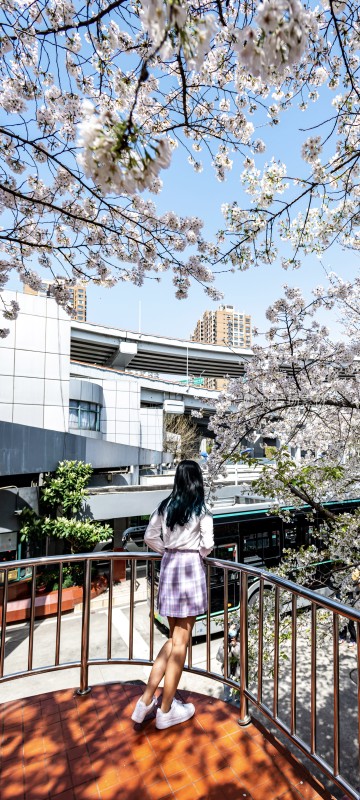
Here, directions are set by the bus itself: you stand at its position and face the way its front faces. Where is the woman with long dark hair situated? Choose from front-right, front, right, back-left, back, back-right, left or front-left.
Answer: front-left

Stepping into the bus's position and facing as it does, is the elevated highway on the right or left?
on its right

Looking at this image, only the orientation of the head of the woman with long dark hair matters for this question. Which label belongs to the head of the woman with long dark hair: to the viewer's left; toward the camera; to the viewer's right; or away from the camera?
away from the camera

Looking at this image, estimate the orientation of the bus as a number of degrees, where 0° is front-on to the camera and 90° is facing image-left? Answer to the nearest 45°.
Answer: approximately 45°
